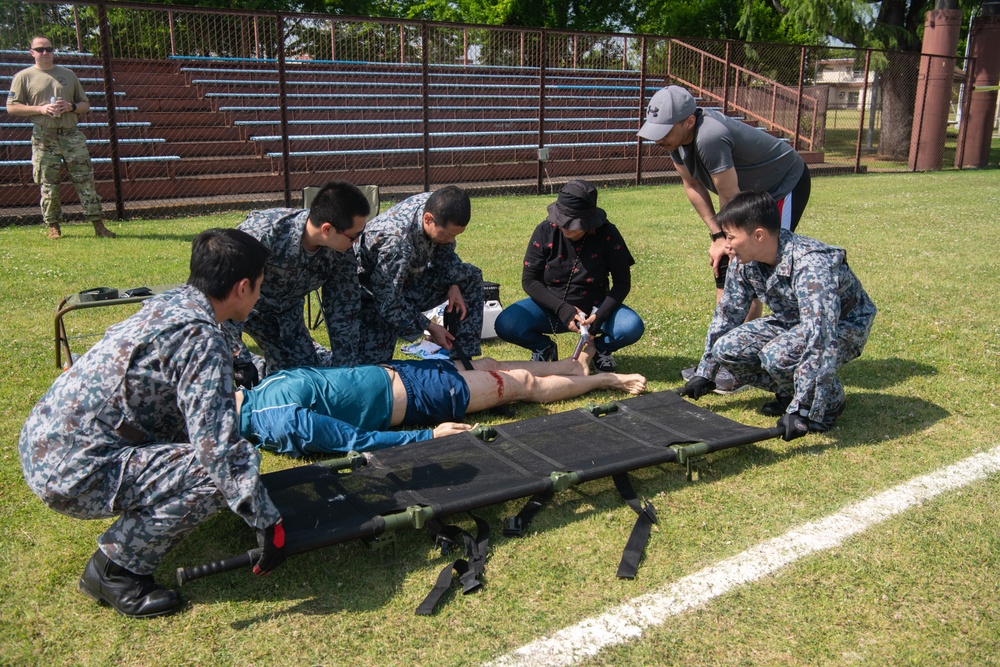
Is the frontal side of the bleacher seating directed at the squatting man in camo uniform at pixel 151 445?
yes

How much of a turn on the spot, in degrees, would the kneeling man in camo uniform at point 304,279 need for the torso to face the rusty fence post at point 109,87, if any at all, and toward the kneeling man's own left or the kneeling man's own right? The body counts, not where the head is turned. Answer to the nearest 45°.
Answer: approximately 135° to the kneeling man's own left

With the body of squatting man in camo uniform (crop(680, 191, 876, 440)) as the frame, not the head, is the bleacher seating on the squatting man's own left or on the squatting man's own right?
on the squatting man's own right

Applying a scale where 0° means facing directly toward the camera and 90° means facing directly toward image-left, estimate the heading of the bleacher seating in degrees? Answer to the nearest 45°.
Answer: approximately 0°

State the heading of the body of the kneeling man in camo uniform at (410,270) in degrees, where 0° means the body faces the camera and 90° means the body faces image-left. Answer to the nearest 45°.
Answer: approximately 315°

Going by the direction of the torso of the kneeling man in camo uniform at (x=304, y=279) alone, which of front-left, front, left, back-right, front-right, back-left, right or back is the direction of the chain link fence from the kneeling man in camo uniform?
back-left

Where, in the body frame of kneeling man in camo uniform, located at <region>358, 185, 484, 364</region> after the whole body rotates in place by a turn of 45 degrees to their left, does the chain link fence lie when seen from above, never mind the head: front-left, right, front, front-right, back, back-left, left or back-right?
left

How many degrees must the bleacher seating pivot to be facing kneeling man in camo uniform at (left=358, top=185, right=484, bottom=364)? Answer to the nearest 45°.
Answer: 0° — it already faces them

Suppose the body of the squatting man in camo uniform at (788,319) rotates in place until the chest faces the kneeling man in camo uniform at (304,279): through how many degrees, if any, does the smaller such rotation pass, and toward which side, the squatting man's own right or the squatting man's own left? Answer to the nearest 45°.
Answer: approximately 45° to the squatting man's own right

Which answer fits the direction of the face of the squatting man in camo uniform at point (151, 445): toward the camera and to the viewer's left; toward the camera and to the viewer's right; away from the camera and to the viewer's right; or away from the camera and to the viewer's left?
away from the camera and to the viewer's right
